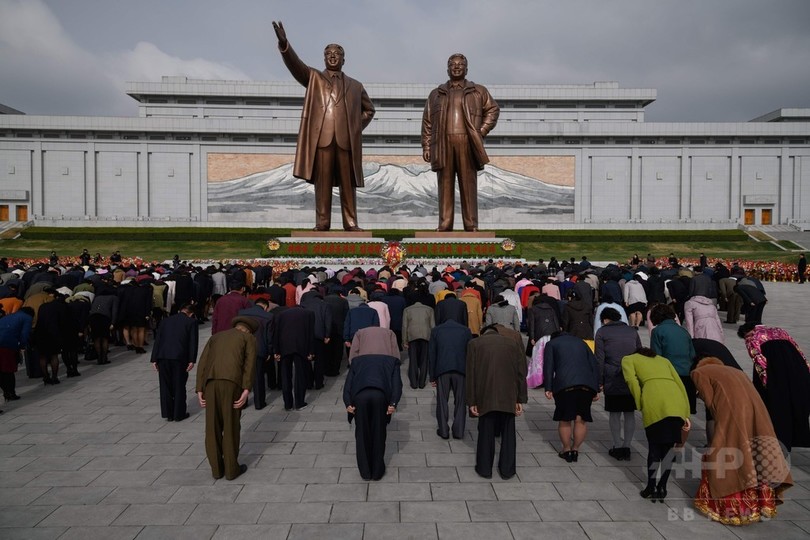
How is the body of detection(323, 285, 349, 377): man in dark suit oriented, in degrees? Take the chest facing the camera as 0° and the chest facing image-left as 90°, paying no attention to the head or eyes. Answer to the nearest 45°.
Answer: approximately 180°

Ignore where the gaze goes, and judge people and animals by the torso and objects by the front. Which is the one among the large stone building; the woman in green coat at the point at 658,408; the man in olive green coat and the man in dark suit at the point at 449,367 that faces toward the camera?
the large stone building

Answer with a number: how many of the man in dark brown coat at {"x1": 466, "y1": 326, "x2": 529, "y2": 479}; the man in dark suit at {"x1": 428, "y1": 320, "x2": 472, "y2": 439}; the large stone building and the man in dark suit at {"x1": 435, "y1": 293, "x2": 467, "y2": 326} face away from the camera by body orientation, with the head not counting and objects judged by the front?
3

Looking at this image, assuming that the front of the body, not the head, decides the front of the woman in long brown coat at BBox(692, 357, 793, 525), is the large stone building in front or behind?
in front

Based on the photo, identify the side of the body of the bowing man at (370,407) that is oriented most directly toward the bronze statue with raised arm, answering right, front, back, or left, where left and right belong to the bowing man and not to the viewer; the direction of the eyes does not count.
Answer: front

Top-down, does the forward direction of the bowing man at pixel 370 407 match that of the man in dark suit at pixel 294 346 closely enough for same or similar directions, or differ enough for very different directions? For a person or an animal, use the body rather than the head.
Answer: same or similar directions

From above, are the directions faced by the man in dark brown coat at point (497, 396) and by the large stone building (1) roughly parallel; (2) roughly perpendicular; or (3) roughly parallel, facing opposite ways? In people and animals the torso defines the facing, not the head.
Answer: roughly parallel, facing opposite ways

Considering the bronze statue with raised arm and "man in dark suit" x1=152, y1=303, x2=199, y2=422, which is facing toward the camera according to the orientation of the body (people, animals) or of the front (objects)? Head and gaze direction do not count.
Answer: the bronze statue with raised arm

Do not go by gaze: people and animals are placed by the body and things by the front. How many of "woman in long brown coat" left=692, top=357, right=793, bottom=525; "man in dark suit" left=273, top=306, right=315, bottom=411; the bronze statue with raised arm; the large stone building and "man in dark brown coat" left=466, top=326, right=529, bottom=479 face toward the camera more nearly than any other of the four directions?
2

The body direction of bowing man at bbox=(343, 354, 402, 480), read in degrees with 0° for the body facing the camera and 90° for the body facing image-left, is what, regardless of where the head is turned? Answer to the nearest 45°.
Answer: approximately 180°

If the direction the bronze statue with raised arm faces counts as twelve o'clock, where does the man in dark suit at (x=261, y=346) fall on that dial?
The man in dark suit is roughly at 12 o'clock from the bronze statue with raised arm.

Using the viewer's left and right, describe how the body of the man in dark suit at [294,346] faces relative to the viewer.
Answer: facing away from the viewer

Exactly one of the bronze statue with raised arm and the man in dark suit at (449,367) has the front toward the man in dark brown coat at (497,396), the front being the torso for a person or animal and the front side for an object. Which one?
the bronze statue with raised arm

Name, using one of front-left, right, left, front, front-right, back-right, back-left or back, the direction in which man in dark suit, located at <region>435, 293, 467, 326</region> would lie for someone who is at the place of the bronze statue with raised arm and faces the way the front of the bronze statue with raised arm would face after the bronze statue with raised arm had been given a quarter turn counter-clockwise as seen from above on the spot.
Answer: right

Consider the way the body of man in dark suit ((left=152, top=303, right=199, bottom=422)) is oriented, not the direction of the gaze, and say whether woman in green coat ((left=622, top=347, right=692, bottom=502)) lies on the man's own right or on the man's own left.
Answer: on the man's own right

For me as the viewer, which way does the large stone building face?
facing the viewer

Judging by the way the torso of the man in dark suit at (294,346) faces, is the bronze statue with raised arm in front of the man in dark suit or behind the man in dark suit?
in front

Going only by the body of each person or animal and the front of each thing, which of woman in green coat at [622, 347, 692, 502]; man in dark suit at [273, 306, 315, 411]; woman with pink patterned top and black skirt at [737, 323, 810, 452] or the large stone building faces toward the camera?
the large stone building
